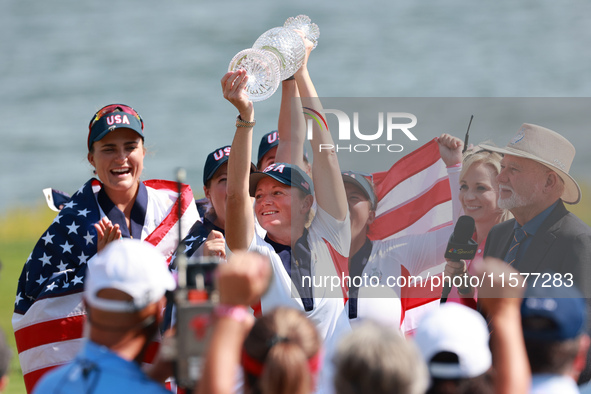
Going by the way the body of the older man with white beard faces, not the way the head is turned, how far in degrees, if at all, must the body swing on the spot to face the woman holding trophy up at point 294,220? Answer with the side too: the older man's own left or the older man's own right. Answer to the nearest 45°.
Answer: approximately 45° to the older man's own right

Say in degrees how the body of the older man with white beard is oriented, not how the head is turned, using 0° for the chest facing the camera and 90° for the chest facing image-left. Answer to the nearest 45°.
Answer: approximately 45°
